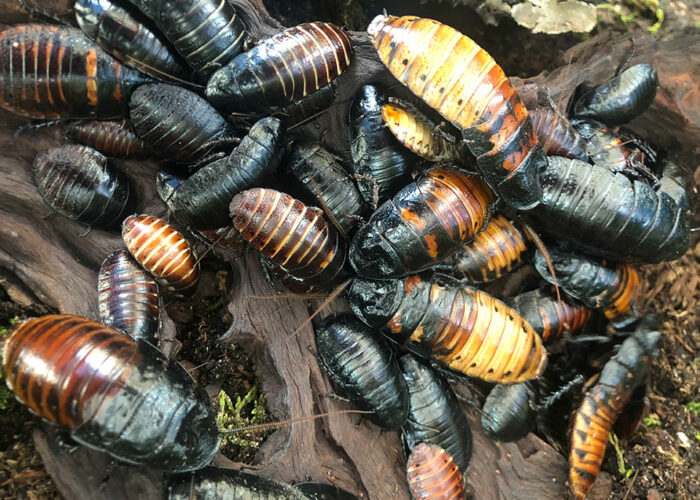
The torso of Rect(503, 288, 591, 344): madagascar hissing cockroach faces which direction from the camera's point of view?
to the viewer's left

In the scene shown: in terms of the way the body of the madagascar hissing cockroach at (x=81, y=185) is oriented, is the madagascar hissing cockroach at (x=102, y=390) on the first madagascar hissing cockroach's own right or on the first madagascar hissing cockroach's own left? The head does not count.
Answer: on the first madagascar hissing cockroach's own right

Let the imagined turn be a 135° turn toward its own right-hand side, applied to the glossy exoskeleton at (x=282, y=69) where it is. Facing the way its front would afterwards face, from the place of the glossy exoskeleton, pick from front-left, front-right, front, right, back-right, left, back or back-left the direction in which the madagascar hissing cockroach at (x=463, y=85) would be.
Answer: right

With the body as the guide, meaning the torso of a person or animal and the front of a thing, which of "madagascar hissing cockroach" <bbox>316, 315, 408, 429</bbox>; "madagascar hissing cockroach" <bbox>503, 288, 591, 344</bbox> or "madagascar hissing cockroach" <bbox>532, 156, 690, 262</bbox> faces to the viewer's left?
"madagascar hissing cockroach" <bbox>503, 288, 591, 344</bbox>

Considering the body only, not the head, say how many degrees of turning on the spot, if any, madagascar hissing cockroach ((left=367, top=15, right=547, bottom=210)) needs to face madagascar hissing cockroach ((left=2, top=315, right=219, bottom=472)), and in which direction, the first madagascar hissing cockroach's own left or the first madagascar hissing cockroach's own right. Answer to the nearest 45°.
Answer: approximately 90° to the first madagascar hissing cockroach's own right

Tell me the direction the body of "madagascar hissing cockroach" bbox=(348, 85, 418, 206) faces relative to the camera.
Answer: away from the camera
